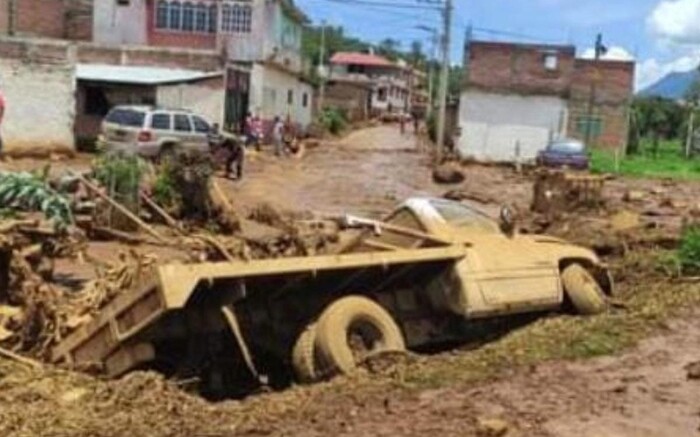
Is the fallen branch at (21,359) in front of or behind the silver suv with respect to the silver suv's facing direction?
behind

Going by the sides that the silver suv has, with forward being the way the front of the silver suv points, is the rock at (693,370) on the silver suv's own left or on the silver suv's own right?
on the silver suv's own right

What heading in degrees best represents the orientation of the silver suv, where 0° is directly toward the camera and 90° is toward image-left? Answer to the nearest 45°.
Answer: approximately 225°

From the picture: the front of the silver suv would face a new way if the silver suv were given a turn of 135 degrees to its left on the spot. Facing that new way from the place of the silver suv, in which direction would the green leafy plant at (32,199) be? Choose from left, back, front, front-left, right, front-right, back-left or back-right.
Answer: left

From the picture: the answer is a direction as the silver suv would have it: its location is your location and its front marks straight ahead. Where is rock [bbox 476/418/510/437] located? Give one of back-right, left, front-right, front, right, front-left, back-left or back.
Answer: back-right

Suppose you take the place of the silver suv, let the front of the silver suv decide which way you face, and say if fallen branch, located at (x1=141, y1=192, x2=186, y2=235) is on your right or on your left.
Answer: on your right

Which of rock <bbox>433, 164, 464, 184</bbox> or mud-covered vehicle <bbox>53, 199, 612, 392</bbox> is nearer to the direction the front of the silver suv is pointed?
the rock

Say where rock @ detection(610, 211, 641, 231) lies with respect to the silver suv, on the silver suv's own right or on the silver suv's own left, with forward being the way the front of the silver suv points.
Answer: on the silver suv's own right

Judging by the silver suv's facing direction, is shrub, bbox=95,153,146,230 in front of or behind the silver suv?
behind

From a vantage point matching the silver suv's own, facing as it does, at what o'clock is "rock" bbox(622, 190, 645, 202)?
The rock is roughly at 2 o'clock from the silver suv.
